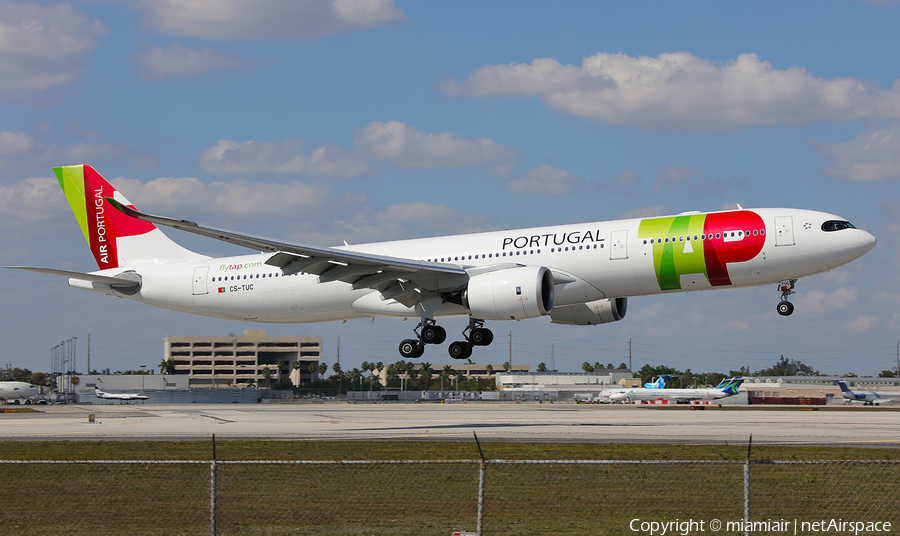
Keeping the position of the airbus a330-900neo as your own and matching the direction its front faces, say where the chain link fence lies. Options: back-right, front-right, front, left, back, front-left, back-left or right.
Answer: right

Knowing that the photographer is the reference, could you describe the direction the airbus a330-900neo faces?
facing to the right of the viewer
